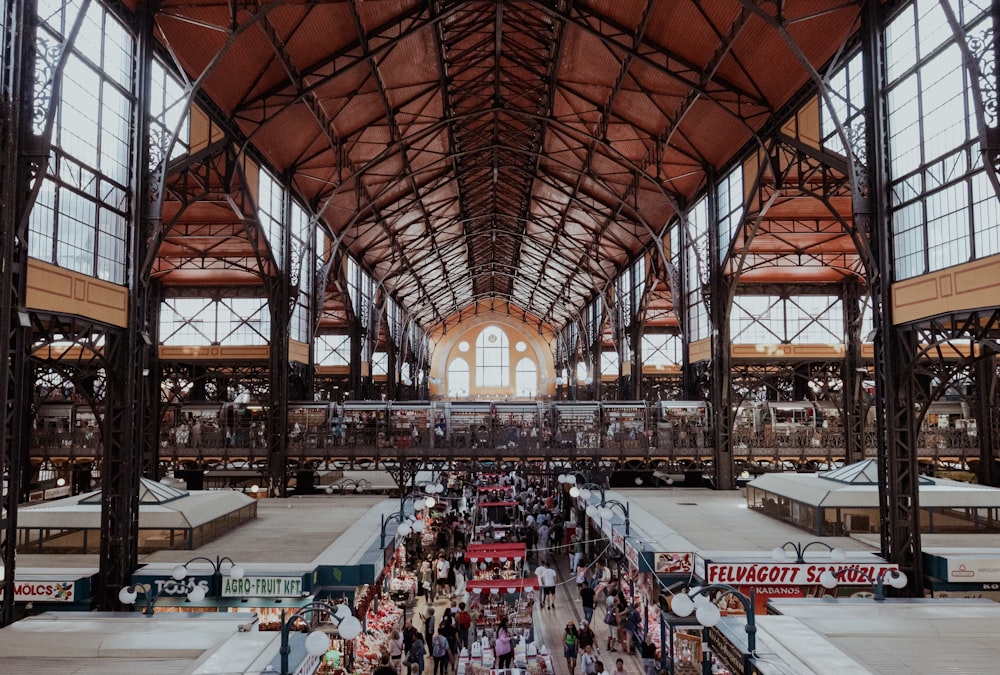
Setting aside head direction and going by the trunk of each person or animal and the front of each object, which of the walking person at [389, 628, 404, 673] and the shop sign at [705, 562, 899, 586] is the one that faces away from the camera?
the walking person

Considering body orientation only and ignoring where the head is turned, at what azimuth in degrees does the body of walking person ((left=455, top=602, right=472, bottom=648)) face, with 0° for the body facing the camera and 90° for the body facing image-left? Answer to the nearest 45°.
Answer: approximately 180°

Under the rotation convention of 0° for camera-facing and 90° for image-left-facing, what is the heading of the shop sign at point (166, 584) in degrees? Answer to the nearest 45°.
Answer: approximately 0°

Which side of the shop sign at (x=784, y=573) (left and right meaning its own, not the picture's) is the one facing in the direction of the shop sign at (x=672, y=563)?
right

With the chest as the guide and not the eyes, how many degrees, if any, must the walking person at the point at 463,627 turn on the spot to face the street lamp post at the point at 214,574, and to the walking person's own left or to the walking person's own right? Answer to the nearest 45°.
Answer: approximately 135° to the walking person's own left

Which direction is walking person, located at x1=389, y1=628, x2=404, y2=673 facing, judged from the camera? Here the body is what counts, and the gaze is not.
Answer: away from the camera

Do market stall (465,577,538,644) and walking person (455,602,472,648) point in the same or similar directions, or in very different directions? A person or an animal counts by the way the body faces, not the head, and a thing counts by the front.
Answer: very different directions

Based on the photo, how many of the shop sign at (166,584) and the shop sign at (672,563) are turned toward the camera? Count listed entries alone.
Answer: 2

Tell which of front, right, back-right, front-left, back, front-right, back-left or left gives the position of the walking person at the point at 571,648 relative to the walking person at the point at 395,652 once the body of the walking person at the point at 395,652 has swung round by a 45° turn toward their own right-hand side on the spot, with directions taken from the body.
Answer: front-right
